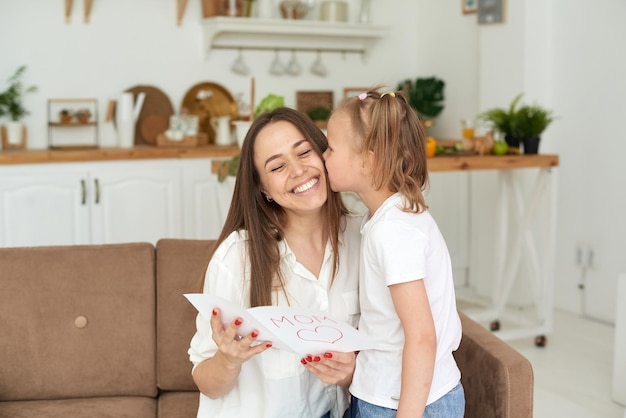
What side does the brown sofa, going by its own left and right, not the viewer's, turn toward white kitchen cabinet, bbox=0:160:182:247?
back

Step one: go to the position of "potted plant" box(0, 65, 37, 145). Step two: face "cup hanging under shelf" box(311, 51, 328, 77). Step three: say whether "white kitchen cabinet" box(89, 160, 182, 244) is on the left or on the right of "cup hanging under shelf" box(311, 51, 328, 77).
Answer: right

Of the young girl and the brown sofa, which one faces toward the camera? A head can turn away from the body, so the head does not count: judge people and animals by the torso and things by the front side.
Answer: the brown sofa

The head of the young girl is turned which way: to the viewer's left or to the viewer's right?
to the viewer's left

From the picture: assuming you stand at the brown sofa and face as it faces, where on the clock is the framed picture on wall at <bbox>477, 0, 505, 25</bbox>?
The framed picture on wall is roughly at 7 o'clock from the brown sofa.

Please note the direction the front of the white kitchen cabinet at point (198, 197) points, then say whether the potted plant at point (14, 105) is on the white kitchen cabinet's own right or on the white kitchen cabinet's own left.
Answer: on the white kitchen cabinet's own right

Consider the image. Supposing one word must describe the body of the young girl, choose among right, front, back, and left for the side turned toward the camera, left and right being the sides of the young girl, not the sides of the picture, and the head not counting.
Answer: left

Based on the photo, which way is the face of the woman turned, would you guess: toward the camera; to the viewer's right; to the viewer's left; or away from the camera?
toward the camera

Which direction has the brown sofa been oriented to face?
toward the camera

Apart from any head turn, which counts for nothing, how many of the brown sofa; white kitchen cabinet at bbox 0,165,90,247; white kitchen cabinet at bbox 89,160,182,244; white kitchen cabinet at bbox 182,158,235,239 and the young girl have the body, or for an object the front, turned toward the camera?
4

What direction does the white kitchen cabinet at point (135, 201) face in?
toward the camera

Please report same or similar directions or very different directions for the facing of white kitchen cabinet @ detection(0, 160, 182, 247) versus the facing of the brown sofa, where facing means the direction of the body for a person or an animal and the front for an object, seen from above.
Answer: same or similar directions

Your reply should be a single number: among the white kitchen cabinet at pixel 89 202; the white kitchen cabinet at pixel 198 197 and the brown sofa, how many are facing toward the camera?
3

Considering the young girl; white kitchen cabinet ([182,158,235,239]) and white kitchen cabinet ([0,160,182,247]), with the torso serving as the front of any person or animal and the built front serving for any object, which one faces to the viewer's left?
the young girl

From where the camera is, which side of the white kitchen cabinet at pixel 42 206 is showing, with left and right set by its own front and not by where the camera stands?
front

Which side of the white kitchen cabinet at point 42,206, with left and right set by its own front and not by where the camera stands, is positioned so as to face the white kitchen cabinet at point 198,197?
left

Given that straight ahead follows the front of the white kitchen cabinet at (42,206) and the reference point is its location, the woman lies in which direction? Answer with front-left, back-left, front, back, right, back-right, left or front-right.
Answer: front
